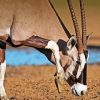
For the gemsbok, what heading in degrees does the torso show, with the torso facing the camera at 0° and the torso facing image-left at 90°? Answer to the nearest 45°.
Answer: approximately 270°
